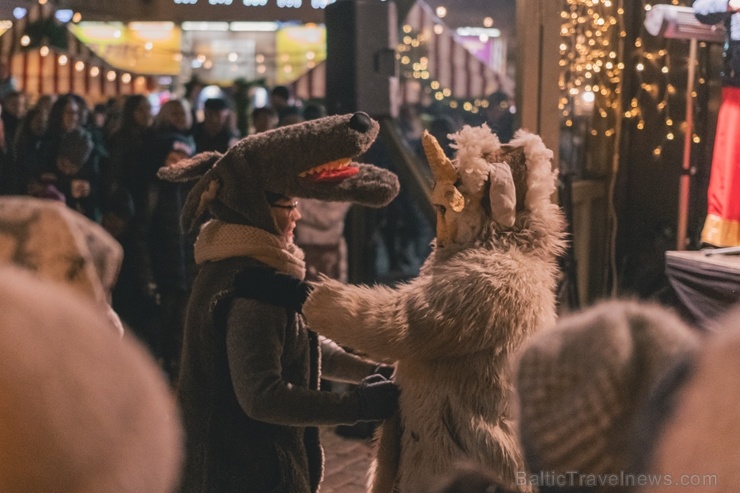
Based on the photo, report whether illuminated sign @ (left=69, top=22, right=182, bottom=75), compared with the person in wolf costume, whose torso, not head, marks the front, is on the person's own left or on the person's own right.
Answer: on the person's own left

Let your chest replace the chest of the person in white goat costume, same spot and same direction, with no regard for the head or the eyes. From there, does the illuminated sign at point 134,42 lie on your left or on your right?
on your right

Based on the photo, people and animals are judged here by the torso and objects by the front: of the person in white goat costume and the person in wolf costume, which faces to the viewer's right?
the person in wolf costume

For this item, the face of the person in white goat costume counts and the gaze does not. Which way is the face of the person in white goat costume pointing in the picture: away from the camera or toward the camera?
away from the camera

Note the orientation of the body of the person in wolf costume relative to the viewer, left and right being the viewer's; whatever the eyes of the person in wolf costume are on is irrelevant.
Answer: facing to the right of the viewer

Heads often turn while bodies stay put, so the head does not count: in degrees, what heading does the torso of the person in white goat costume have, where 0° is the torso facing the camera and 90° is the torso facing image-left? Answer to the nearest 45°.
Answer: approximately 90°

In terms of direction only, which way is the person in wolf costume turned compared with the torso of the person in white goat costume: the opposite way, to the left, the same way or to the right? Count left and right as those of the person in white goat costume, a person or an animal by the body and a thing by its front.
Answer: the opposite way
